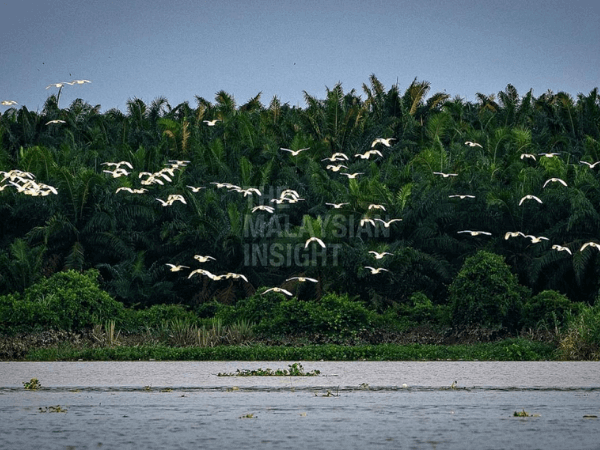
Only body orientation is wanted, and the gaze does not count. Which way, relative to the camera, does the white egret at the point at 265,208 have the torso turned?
to the viewer's left

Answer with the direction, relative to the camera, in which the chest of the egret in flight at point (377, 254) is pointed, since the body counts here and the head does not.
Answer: to the viewer's left

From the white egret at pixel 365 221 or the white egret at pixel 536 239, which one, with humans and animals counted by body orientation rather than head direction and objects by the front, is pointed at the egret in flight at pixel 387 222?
the white egret at pixel 536 239

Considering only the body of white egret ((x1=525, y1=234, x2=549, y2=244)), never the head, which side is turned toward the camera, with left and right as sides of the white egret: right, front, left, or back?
left

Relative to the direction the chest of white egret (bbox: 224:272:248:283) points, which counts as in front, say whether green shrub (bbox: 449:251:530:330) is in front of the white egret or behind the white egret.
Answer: behind
